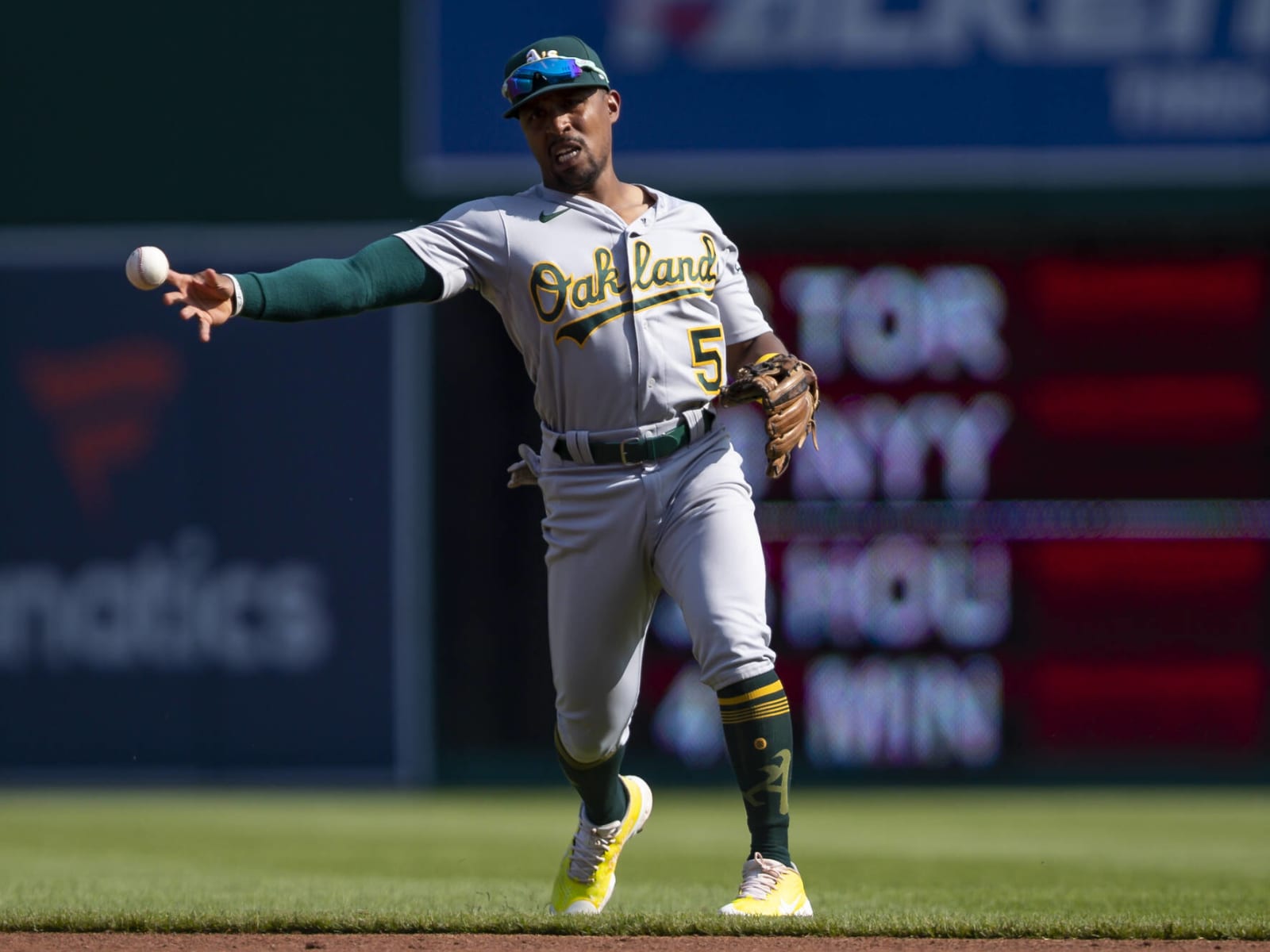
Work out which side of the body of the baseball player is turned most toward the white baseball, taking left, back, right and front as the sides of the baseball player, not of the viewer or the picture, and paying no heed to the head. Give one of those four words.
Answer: right

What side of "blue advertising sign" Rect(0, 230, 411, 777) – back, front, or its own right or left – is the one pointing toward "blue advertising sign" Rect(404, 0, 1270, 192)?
left

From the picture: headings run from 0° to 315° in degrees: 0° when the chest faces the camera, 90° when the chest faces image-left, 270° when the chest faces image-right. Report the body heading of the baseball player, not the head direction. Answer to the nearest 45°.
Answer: approximately 0°

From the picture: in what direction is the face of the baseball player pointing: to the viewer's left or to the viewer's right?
to the viewer's left

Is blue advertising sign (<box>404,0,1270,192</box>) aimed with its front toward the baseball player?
yes

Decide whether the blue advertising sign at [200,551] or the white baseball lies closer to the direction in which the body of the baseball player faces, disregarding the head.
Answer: the white baseball

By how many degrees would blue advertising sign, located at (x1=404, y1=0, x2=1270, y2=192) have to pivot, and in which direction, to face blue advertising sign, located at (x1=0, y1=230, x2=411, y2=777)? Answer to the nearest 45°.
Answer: approximately 90° to its right

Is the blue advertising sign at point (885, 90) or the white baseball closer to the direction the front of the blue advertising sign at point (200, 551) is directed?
the white baseball

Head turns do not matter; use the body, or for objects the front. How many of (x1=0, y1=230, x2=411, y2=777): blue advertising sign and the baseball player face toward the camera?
2
